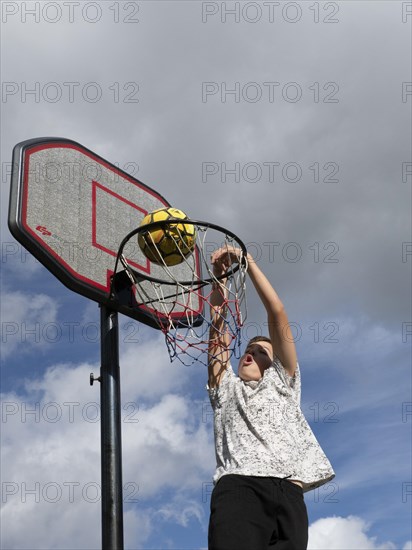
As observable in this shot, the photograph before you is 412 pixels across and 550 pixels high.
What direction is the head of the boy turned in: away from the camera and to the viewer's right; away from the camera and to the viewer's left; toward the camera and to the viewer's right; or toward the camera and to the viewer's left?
toward the camera and to the viewer's left

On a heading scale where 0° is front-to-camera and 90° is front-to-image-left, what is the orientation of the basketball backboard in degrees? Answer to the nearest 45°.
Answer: approximately 315°
